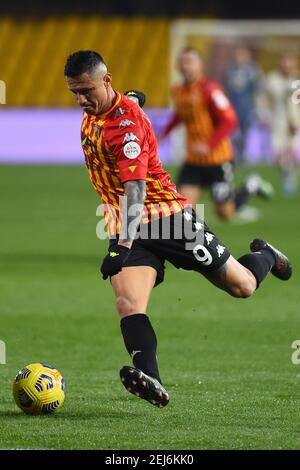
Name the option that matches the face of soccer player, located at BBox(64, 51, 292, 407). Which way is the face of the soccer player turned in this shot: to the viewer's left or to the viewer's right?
to the viewer's left

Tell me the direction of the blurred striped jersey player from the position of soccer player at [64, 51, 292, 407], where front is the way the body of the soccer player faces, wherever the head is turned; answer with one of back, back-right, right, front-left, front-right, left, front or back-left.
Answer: back-right

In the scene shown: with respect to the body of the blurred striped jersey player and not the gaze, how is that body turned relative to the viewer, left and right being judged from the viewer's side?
facing the viewer and to the left of the viewer

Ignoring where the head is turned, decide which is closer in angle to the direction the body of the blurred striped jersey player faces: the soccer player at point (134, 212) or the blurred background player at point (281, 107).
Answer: the soccer player

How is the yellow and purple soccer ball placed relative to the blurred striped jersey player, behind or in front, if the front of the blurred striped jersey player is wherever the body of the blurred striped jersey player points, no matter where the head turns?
in front

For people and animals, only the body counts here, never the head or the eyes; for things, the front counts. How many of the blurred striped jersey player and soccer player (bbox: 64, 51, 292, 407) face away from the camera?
0

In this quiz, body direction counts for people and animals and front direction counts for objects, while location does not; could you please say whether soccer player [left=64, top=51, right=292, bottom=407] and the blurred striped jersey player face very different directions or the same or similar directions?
same or similar directions

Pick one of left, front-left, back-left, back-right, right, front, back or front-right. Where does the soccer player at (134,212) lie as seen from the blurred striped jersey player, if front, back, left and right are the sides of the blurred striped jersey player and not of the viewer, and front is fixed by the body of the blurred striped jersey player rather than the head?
front-left
